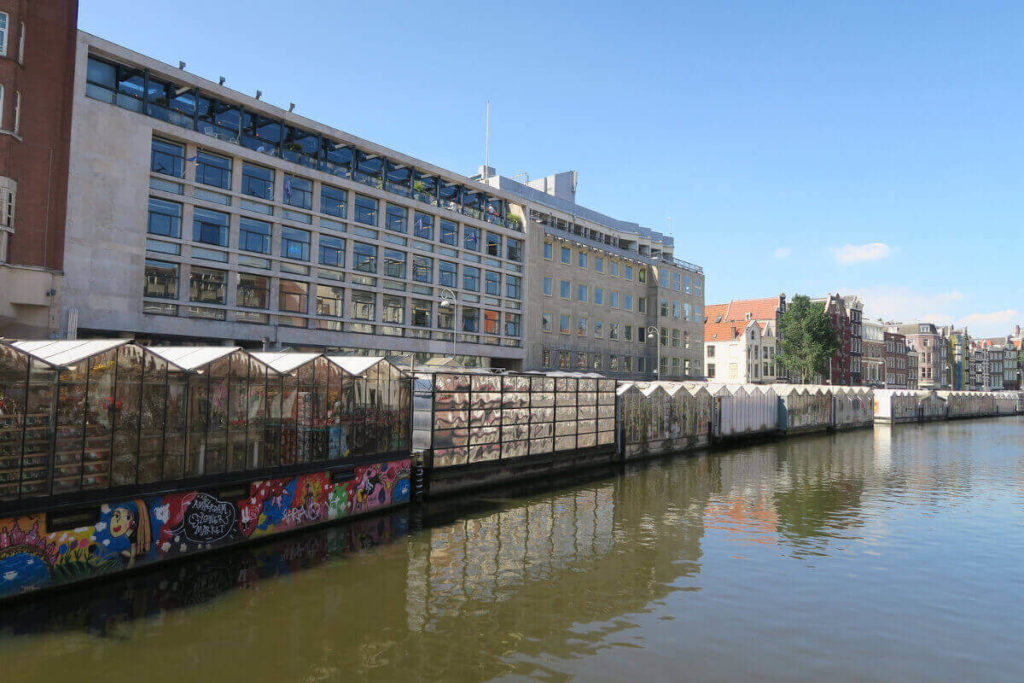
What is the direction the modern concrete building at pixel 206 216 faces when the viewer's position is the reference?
facing the viewer and to the right of the viewer

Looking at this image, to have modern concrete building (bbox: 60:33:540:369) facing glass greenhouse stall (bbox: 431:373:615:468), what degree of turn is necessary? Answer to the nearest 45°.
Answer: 0° — it already faces it
